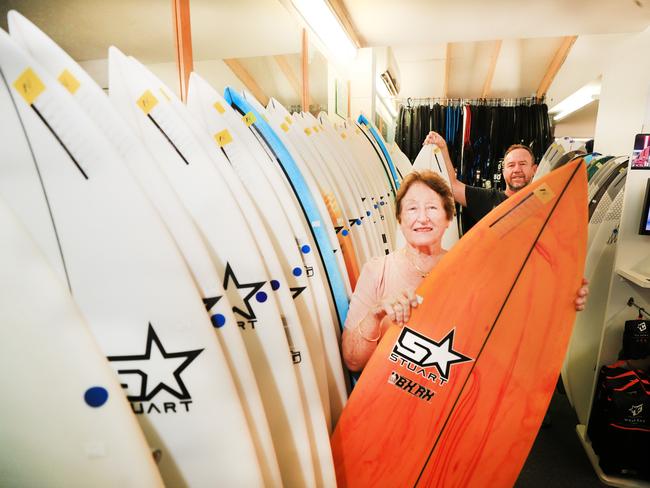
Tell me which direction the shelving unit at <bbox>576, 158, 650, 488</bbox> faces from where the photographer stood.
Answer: facing the viewer and to the left of the viewer

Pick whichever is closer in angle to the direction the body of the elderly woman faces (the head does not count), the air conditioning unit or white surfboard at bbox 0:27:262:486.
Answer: the white surfboard

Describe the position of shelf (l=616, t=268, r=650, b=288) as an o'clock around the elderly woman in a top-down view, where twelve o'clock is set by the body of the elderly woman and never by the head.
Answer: The shelf is roughly at 8 o'clock from the elderly woman.

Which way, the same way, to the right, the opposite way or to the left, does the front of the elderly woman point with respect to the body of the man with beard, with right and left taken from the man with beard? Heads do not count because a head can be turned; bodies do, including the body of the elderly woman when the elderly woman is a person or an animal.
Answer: the same way

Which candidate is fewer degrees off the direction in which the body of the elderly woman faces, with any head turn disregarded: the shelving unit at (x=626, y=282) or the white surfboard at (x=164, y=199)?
the white surfboard

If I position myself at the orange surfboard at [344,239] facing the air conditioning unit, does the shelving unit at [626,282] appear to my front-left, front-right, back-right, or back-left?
front-right

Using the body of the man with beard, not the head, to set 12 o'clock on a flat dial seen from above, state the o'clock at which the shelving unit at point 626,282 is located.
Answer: The shelving unit is roughly at 10 o'clock from the man with beard.

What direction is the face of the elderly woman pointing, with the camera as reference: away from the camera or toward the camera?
toward the camera

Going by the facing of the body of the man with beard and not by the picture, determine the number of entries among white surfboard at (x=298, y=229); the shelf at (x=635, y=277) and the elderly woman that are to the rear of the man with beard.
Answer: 0

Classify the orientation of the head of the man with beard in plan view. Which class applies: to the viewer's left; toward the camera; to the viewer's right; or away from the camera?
toward the camera

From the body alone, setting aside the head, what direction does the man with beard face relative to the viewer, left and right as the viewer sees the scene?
facing the viewer

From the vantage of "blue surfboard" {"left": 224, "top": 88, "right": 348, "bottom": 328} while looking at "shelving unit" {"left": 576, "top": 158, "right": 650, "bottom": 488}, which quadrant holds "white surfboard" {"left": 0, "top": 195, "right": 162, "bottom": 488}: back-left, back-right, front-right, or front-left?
back-right

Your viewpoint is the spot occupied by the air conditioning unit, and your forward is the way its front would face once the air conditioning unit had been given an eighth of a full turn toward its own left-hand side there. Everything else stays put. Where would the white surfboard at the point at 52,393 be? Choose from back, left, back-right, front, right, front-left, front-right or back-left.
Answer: right

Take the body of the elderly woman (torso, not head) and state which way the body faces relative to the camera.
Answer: toward the camera

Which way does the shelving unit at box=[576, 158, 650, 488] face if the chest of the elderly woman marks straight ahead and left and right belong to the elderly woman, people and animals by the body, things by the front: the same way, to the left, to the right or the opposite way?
to the right

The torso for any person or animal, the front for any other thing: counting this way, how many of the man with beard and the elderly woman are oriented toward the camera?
2
